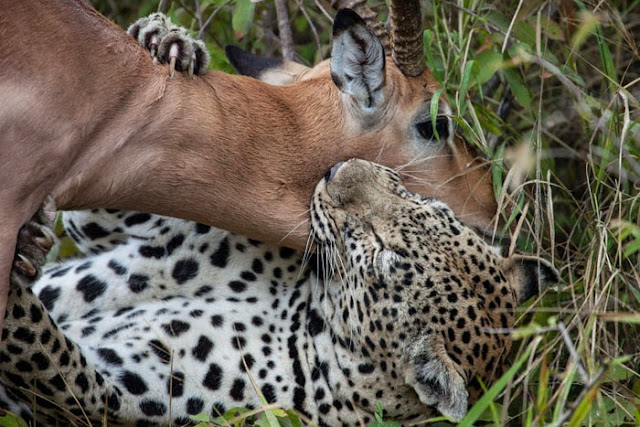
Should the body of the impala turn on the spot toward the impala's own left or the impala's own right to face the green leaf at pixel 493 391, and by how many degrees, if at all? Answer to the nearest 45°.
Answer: approximately 45° to the impala's own right

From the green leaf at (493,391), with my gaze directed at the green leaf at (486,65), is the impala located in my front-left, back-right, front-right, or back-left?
front-left

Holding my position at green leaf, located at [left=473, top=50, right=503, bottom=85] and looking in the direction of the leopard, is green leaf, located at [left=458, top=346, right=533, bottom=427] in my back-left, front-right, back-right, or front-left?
front-left

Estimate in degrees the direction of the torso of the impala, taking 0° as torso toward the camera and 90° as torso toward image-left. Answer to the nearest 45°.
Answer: approximately 270°

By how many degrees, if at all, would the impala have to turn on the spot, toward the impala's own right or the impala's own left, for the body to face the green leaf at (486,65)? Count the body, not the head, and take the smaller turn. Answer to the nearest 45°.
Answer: approximately 45° to the impala's own left
